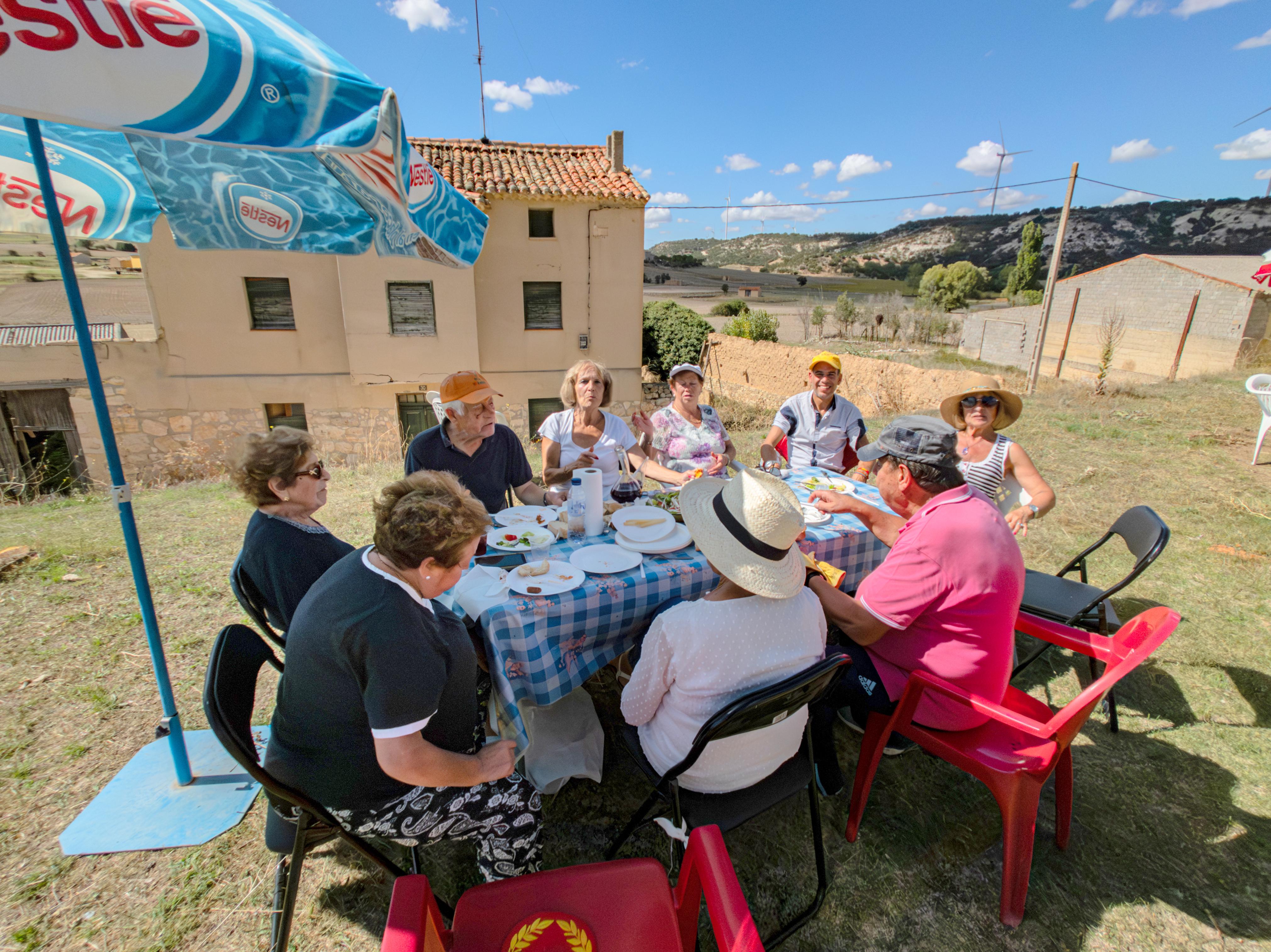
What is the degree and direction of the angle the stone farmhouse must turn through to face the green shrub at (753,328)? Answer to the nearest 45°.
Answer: approximately 90° to its left

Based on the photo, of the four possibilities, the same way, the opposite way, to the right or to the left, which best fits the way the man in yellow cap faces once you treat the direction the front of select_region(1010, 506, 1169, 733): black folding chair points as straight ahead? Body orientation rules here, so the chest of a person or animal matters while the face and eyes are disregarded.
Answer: to the left

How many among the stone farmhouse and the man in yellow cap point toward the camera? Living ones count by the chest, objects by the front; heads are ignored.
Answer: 2

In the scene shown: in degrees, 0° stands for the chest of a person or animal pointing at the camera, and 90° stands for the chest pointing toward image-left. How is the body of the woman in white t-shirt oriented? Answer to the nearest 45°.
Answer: approximately 0°

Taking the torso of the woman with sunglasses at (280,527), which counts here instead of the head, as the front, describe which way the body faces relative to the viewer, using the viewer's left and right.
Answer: facing to the right of the viewer

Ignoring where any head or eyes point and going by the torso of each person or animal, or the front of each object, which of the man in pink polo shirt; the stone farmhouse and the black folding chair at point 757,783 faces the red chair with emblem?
the stone farmhouse

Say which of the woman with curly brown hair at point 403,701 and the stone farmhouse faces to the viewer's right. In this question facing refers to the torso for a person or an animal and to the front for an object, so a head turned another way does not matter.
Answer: the woman with curly brown hair

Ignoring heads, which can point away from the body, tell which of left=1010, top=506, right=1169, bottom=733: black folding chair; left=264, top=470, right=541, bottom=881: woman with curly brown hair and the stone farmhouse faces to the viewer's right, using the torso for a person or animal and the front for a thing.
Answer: the woman with curly brown hair
